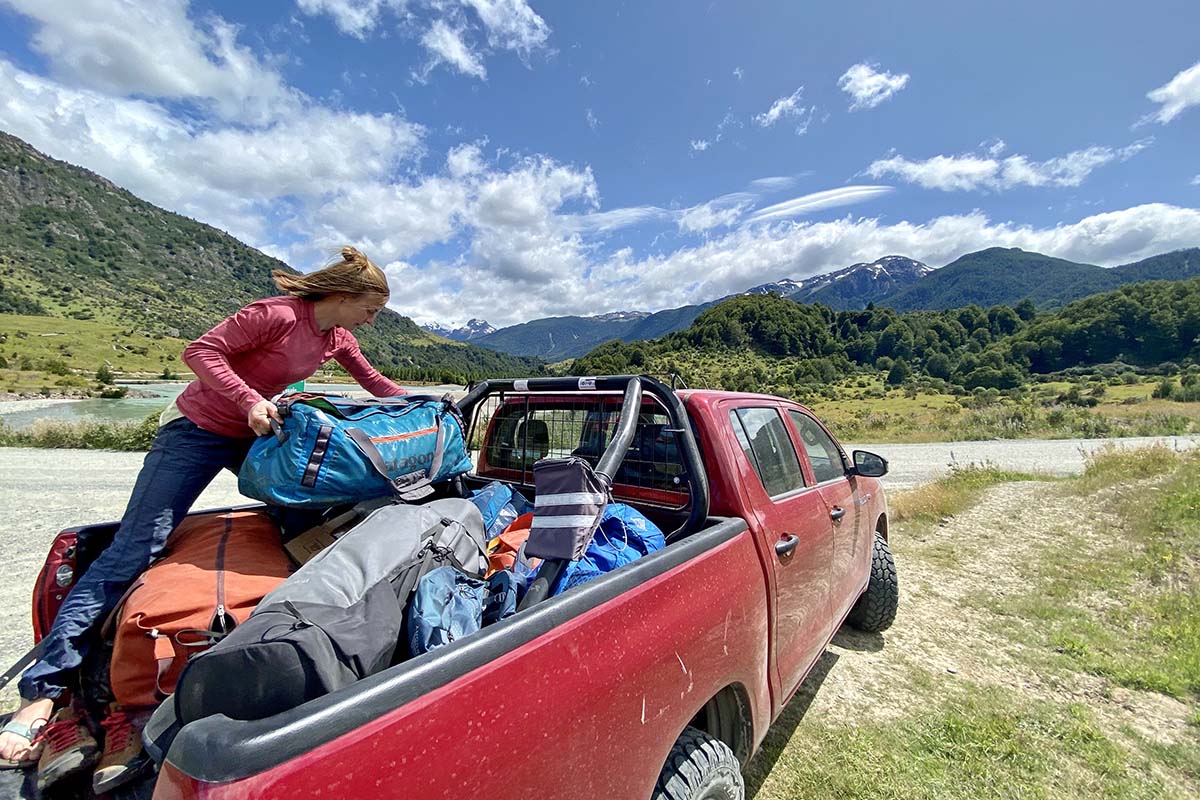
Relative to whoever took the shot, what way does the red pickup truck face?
facing away from the viewer and to the right of the viewer
